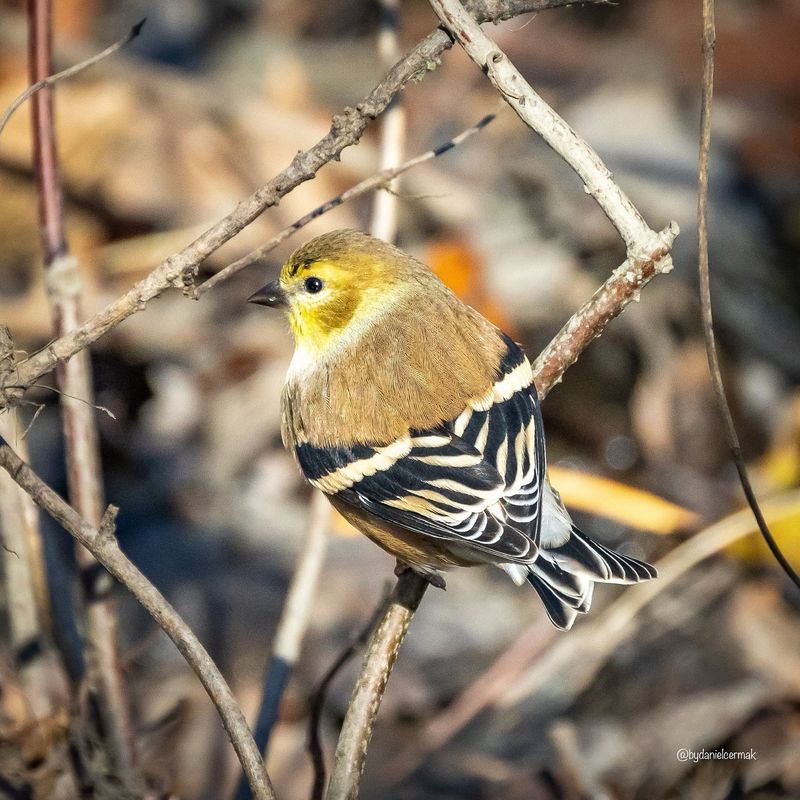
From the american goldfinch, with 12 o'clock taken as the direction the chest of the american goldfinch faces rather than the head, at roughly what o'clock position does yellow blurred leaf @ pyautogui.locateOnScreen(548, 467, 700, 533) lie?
The yellow blurred leaf is roughly at 2 o'clock from the american goldfinch.

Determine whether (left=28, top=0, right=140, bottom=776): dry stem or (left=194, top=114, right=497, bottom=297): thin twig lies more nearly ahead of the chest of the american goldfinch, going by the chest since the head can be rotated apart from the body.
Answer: the dry stem

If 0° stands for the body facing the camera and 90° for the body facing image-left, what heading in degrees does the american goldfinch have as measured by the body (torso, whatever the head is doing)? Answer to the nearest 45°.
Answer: approximately 135°
